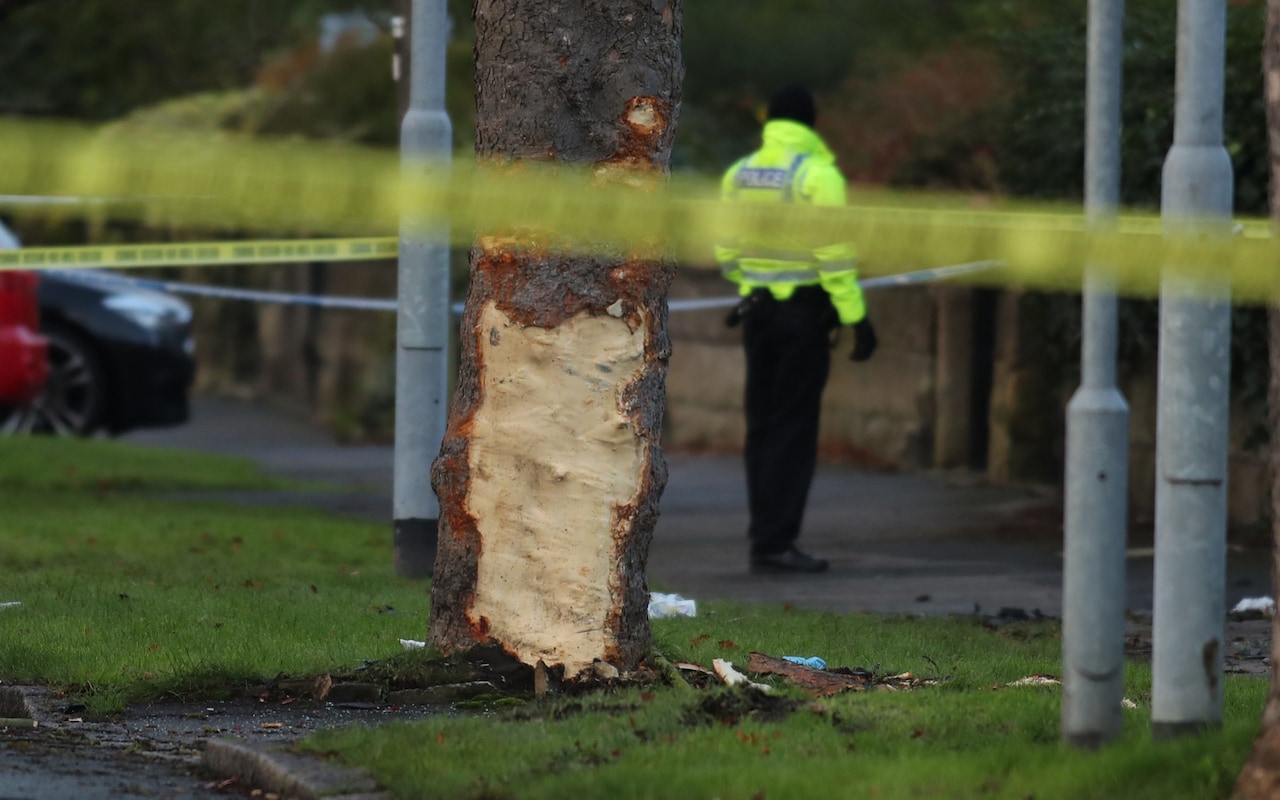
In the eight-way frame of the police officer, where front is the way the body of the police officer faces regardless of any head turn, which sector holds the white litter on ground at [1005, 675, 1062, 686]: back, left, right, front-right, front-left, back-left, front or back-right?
back-right

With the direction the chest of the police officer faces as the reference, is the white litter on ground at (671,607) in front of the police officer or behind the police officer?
behind

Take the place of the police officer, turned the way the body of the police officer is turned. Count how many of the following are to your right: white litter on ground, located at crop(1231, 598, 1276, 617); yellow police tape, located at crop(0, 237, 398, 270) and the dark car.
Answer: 1

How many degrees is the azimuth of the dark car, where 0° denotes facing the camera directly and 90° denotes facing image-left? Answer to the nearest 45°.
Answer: approximately 315°

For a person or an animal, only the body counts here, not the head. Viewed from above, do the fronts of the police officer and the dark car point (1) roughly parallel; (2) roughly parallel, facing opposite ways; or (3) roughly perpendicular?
roughly perpendicular

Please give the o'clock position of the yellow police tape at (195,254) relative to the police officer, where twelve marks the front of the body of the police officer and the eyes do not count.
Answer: The yellow police tape is roughly at 8 o'clock from the police officer.

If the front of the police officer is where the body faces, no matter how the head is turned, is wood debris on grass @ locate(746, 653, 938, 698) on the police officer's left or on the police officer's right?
on the police officer's right

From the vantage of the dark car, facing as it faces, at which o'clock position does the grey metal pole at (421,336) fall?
The grey metal pole is roughly at 1 o'clock from the dark car.

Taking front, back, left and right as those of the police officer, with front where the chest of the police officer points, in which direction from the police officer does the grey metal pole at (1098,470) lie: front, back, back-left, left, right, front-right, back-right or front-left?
back-right

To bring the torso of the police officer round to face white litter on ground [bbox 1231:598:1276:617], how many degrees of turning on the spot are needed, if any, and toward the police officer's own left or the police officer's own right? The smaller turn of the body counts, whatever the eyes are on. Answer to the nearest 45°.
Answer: approximately 90° to the police officer's own right

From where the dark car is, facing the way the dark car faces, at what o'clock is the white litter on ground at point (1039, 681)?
The white litter on ground is roughly at 1 o'clock from the dark car.

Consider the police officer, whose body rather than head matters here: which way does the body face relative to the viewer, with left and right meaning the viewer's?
facing away from the viewer and to the right of the viewer

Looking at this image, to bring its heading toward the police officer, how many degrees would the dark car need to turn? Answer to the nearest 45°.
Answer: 0° — it already faces them

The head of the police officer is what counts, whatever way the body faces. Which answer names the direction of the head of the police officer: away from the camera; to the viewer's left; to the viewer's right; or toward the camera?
away from the camera

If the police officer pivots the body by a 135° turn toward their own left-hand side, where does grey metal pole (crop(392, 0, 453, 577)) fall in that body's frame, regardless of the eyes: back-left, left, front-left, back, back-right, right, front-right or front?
front-left
